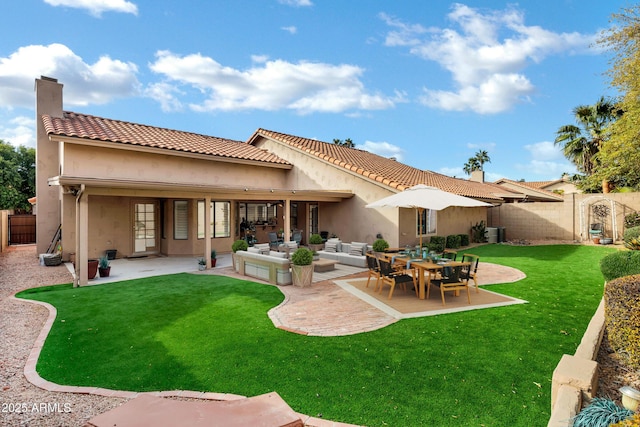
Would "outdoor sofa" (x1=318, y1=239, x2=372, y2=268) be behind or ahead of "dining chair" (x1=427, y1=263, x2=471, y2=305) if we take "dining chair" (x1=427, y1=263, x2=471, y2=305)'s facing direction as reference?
ahead

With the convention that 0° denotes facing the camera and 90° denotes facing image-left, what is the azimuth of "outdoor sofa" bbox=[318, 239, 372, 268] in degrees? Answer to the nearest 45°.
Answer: approximately 45°

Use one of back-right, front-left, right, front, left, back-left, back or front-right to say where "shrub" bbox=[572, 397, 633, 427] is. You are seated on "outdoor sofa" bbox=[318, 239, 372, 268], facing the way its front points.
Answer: front-left

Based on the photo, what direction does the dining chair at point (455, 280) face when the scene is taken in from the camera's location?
facing away from the viewer and to the left of the viewer

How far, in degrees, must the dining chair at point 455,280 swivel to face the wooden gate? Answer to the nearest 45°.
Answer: approximately 45° to its left
